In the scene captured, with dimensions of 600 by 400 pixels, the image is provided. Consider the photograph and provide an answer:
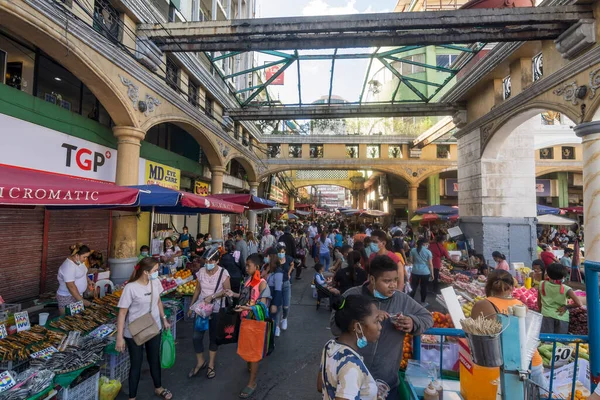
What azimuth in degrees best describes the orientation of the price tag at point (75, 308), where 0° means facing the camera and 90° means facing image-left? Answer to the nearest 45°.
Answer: approximately 315°

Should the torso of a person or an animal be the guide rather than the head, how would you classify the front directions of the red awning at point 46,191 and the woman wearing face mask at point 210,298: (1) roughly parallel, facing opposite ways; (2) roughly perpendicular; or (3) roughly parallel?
roughly perpendicular

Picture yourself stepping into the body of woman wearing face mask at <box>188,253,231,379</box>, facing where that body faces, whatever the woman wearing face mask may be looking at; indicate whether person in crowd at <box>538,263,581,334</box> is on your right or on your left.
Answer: on your left

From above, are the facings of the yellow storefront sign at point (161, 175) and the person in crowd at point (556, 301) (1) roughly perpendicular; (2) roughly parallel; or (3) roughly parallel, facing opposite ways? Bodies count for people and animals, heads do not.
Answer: roughly perpendicular

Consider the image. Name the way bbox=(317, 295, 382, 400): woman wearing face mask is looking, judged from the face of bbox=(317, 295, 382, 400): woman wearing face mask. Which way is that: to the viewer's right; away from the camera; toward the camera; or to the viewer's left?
to the viewer's right

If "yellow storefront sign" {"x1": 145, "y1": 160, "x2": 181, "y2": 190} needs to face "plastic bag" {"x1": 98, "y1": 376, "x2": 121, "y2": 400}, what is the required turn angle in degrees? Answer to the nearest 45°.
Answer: approximately 45° to its right
